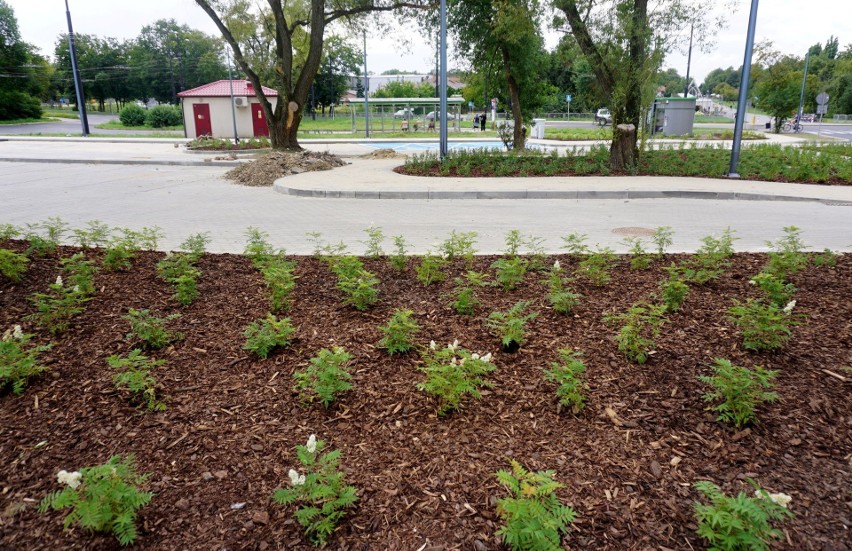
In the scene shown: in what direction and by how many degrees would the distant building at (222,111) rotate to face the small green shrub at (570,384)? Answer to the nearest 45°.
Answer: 0° — it already faces it

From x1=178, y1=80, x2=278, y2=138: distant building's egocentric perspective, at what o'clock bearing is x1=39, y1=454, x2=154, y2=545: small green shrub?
The small green shrub is roughly at 12 o'clock from the distant building.

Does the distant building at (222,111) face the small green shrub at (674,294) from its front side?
yes

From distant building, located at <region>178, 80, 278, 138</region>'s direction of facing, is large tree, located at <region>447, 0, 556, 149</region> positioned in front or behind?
in front

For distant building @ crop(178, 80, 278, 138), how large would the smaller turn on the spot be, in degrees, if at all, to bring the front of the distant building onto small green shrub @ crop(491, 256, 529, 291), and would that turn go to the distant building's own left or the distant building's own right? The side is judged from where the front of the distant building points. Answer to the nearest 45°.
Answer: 0° — it already faces it

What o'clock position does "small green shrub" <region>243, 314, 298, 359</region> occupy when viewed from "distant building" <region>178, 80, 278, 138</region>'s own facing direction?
The small green shrub is roughly at 12 o'clock from the distant building.

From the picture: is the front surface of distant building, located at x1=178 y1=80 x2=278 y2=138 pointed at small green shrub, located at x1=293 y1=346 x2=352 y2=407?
yes

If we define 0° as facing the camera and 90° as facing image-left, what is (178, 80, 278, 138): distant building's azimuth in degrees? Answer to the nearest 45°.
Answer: approximately 0°

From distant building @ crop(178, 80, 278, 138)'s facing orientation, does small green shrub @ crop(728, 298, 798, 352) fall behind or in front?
in front

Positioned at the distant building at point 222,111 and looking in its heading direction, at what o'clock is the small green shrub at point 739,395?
The small green shrub is roughly at 12 o'clock from the distant building.

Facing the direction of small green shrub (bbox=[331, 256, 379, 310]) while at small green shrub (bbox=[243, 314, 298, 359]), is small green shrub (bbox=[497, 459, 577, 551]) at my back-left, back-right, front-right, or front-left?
back-right

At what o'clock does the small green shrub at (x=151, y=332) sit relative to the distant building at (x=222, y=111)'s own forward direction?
The small green shrub is roughly at 12 o'clock from the distant building.

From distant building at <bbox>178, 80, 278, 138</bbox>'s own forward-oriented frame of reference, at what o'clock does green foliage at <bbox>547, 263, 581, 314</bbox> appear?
The green foliage is roughly at 12 o'clock from the distant building.

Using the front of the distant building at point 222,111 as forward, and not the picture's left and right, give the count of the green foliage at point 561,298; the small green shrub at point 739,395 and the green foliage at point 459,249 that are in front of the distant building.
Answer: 3
